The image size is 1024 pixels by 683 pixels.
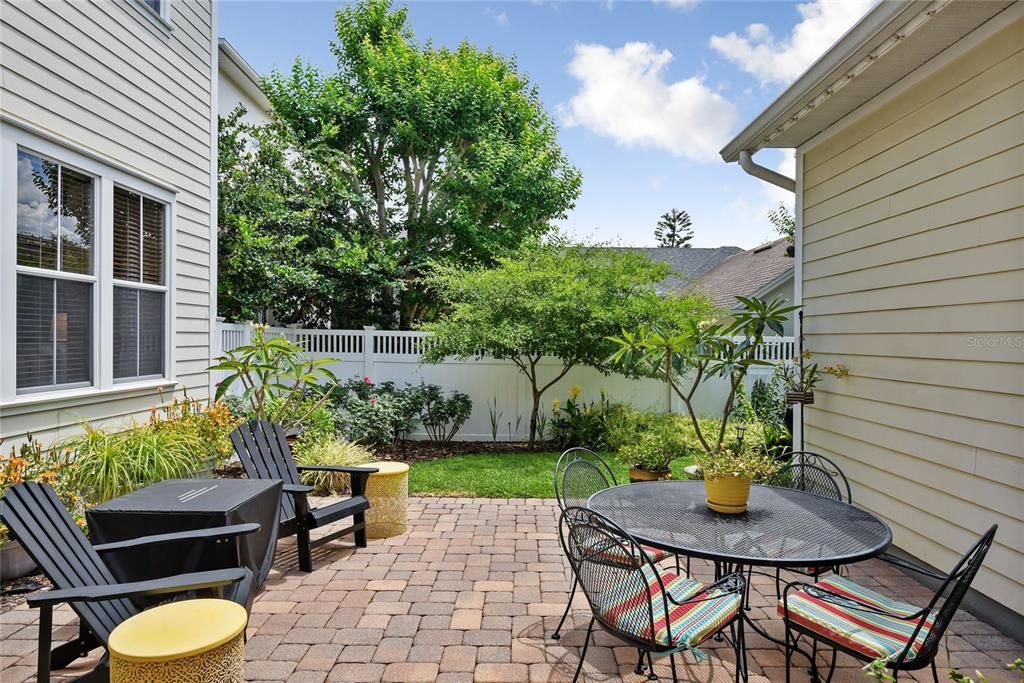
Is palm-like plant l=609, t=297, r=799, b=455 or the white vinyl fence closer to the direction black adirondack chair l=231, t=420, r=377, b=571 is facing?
the palm-like plant

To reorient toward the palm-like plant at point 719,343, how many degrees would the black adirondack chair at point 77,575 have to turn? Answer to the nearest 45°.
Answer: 0° — it already faces it

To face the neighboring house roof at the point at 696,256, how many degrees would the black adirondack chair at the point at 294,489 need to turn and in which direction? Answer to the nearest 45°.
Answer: approximately 90° to its left

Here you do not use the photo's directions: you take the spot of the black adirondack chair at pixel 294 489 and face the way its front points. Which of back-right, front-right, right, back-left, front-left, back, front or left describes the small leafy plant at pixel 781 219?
left

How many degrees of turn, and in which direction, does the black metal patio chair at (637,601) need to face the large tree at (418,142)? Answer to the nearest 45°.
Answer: approximately 90° to its left

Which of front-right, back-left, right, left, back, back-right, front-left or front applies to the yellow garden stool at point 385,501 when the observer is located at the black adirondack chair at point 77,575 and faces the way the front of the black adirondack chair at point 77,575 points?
front-left

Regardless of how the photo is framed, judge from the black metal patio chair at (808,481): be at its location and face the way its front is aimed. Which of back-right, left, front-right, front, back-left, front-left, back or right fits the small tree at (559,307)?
right

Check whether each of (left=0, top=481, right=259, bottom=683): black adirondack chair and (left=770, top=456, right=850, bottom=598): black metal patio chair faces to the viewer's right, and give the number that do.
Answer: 1

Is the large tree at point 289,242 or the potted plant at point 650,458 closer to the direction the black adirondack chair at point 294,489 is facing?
the potted plant

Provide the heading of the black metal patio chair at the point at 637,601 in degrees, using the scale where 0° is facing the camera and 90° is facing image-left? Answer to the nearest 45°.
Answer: approximately 225°

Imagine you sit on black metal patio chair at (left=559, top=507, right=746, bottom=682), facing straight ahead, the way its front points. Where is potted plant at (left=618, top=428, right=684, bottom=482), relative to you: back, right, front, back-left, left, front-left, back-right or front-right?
front-left

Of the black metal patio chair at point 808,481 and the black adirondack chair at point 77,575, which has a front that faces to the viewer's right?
the black adirondack chair

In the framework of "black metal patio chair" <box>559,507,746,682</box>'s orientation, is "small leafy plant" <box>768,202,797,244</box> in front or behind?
in front

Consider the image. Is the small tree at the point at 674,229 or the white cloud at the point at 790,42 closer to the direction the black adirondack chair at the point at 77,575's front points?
the white cloud

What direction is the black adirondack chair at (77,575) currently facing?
to the viewer's right

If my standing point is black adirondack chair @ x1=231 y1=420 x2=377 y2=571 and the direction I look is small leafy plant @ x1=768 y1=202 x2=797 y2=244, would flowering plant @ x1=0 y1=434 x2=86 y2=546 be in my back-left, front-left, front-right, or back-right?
back-left

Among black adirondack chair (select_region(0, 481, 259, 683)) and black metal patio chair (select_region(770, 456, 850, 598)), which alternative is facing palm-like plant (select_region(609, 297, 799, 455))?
the black adirondack chair

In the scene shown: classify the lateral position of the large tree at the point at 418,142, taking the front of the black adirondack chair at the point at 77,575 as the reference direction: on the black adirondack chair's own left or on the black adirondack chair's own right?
on the black adirondack chair's own left

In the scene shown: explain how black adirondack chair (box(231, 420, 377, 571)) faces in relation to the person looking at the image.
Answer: facing the viewer and to the right of the viewer
